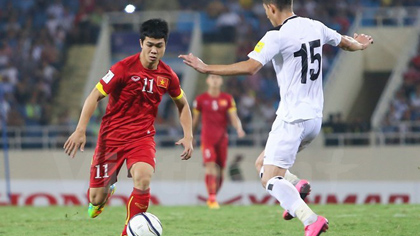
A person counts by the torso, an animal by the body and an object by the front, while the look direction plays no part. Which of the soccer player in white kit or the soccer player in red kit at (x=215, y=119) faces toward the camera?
the soccer player in red kit

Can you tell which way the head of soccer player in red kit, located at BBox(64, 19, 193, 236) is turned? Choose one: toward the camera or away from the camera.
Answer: toward the camera

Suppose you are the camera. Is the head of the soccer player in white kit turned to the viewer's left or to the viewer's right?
to the viewer's left

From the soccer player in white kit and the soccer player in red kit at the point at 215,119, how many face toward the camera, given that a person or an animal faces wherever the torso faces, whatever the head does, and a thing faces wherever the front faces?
1

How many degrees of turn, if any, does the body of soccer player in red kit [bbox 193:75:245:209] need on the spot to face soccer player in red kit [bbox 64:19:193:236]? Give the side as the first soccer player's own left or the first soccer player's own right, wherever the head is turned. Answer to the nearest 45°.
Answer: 0° — they already face them

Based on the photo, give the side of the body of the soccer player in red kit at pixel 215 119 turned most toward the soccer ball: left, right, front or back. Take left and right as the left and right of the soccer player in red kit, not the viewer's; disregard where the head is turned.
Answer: front

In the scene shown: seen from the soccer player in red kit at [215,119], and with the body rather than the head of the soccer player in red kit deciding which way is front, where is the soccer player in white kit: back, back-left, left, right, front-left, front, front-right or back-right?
front

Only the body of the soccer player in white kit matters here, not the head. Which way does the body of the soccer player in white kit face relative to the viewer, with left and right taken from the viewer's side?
facing away from the viewer and to the left of the viewer

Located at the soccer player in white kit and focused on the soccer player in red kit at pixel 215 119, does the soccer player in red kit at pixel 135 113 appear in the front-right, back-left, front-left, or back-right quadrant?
front-left

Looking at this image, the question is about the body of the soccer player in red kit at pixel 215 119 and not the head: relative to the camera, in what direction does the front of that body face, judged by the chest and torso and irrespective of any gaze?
toward the camera
